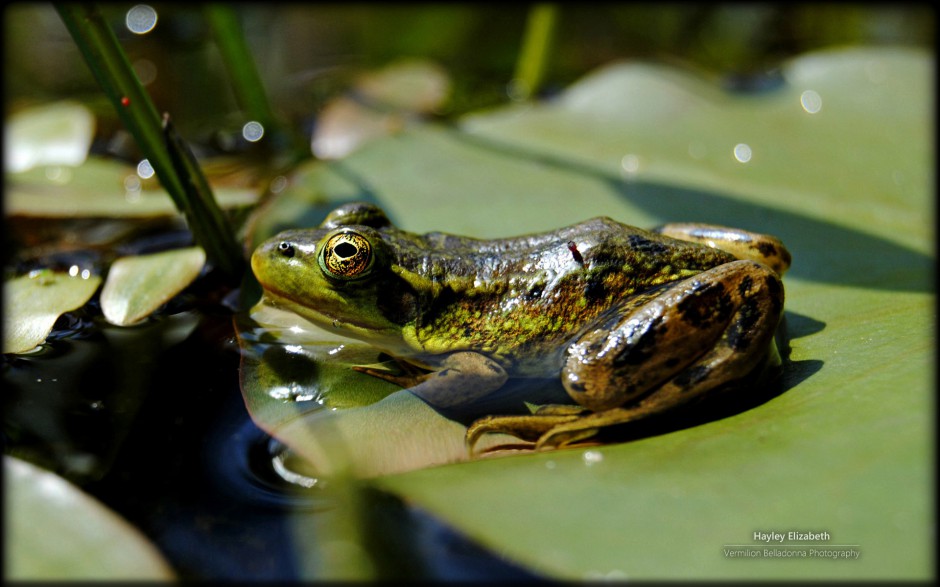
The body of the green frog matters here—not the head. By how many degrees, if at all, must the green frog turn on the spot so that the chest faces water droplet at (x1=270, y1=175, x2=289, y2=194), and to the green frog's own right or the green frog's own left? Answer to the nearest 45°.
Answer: approximately 45° to the green frog's own right

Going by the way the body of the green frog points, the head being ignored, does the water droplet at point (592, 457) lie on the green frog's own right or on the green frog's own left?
on the green frog's own left

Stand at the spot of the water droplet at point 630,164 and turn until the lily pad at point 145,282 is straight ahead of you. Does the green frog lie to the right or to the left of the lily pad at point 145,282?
left

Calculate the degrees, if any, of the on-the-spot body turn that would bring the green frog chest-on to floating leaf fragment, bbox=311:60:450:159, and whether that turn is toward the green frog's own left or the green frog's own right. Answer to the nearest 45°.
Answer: approximately 90° to the green frog's own right

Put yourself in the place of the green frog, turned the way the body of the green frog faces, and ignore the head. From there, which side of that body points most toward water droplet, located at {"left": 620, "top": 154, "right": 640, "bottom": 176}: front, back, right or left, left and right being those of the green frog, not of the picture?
right

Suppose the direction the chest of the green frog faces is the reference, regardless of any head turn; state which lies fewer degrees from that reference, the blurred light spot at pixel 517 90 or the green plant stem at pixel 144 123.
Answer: the green plant stem

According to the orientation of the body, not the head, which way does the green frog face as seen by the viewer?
to the viewer's left

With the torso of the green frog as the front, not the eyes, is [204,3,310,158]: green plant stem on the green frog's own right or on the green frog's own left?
on the green frog's own right
